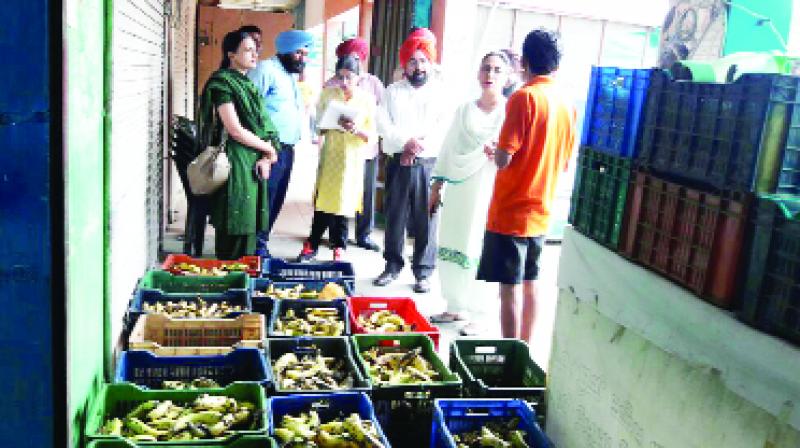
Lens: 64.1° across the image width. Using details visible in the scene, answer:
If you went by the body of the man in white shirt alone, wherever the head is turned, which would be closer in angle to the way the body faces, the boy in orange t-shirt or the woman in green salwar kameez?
the boy in orange t-shirt

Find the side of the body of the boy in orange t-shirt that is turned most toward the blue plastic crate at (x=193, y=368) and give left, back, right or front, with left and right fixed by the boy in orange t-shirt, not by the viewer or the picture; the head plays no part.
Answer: left

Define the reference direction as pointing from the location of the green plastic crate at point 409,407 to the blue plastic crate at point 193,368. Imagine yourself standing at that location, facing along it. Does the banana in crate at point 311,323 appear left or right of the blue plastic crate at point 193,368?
right

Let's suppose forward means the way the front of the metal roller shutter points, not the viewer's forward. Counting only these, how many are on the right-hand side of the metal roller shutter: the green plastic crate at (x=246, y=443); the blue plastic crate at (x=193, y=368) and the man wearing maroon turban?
2

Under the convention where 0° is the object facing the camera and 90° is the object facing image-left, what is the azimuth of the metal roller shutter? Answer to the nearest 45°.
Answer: approximately 270°

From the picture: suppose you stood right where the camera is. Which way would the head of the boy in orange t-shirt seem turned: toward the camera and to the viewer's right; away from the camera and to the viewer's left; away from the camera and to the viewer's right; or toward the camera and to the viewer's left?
away from the camera and to the viewer's left

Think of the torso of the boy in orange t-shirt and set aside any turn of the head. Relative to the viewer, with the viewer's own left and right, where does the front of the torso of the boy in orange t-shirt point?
facing away from the viewer and to the left of the viewer

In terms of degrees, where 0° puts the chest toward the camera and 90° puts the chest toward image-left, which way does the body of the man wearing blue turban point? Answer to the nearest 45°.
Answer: approximately 315°

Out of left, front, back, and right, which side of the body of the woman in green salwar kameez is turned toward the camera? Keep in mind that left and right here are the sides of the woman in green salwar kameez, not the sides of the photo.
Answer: right

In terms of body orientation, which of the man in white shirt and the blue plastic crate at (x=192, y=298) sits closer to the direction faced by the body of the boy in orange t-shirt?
the man in white shirt

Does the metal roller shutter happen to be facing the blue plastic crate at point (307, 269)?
yes

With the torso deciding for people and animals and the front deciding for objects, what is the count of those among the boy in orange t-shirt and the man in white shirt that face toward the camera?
1
